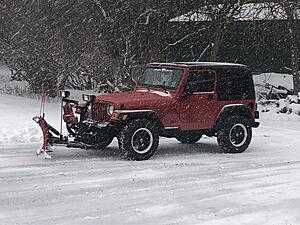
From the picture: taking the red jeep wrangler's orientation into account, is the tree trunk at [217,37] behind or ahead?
behind

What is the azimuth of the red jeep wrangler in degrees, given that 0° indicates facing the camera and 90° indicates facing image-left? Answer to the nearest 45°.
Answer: approximately 45°
